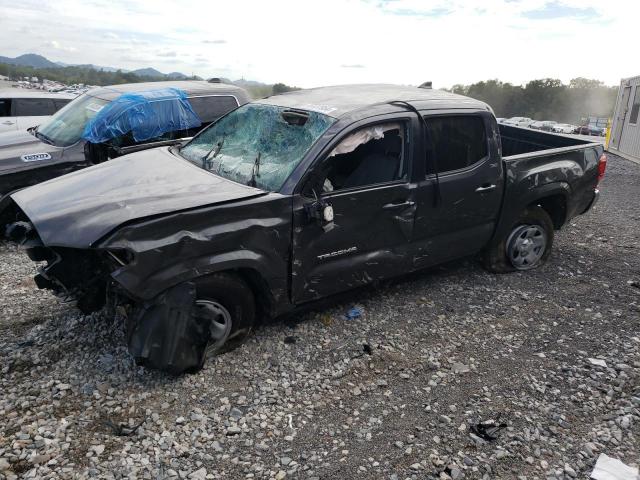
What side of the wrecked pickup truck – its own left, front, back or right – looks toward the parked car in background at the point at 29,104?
right

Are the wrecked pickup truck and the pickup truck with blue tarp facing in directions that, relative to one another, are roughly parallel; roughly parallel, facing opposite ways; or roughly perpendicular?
roughly parallel

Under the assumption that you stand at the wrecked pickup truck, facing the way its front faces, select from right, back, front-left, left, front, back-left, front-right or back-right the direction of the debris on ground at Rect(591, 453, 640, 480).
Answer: left

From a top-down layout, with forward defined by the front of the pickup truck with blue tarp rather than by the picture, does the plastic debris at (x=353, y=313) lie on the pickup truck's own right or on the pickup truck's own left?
on the pickup truck's own left

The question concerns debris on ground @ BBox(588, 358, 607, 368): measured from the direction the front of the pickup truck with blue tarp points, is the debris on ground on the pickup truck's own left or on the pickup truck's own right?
on the pickup truck's own left

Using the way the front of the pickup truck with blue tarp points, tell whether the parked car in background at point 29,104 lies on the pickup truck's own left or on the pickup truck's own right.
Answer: on the pickup truck's own right

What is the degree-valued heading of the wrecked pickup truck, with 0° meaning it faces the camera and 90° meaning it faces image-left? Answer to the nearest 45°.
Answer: approximately 45°

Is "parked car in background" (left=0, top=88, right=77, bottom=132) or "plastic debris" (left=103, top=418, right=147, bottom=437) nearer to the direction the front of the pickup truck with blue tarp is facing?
the plastic debris

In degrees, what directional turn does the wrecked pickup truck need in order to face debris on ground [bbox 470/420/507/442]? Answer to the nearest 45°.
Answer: approximately 90° to its left

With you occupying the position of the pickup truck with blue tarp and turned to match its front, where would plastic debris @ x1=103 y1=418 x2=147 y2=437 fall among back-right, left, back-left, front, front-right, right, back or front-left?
front-left

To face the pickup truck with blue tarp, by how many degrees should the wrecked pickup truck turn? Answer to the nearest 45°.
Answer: approximately 90° to its right

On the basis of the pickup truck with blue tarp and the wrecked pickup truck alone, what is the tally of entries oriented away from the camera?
0

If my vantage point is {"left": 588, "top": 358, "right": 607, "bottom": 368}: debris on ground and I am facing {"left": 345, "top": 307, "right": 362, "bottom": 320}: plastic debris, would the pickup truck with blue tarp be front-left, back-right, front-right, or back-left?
front-right
